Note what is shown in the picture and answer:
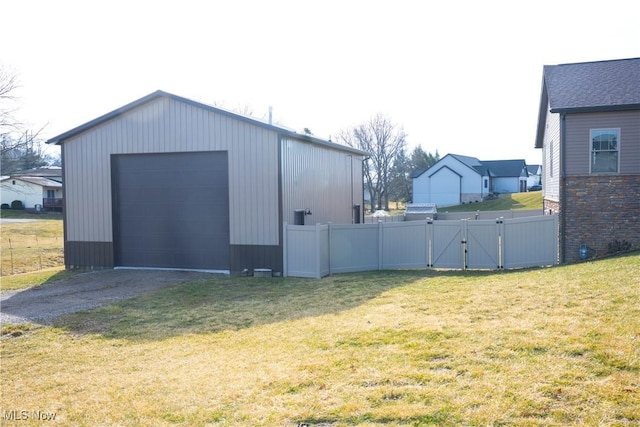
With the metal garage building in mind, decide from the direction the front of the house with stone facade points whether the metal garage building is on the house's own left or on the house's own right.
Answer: on the house's own right

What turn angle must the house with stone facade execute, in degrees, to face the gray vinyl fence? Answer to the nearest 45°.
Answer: approximately 45° to its right

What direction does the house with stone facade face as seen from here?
toward the camera
